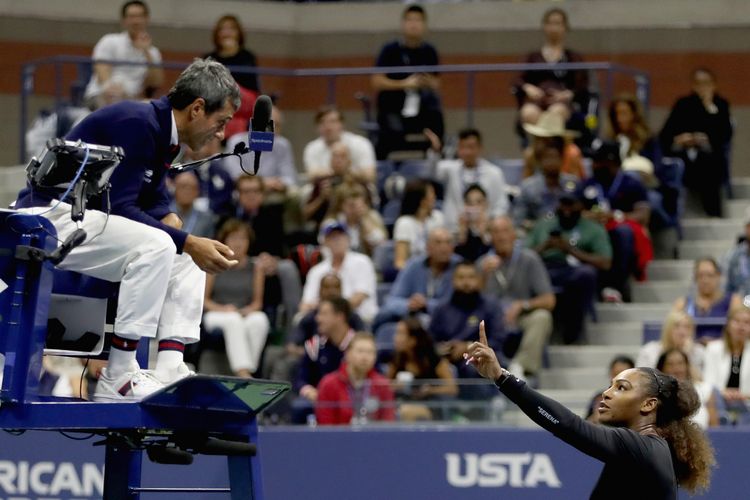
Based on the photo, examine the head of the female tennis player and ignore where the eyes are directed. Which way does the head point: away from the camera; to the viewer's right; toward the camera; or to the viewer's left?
to the viewer's left

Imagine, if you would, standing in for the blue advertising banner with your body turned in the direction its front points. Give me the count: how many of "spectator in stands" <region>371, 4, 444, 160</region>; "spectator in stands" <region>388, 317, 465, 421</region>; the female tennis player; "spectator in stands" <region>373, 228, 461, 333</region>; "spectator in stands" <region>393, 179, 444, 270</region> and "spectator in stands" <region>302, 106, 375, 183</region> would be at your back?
5

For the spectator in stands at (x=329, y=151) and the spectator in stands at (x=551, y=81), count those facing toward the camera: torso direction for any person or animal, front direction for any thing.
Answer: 2

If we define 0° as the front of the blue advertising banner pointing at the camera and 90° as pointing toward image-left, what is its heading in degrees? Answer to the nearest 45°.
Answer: approximately 0°

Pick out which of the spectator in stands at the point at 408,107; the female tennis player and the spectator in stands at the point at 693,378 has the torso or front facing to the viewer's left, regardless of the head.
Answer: the female tennis player
